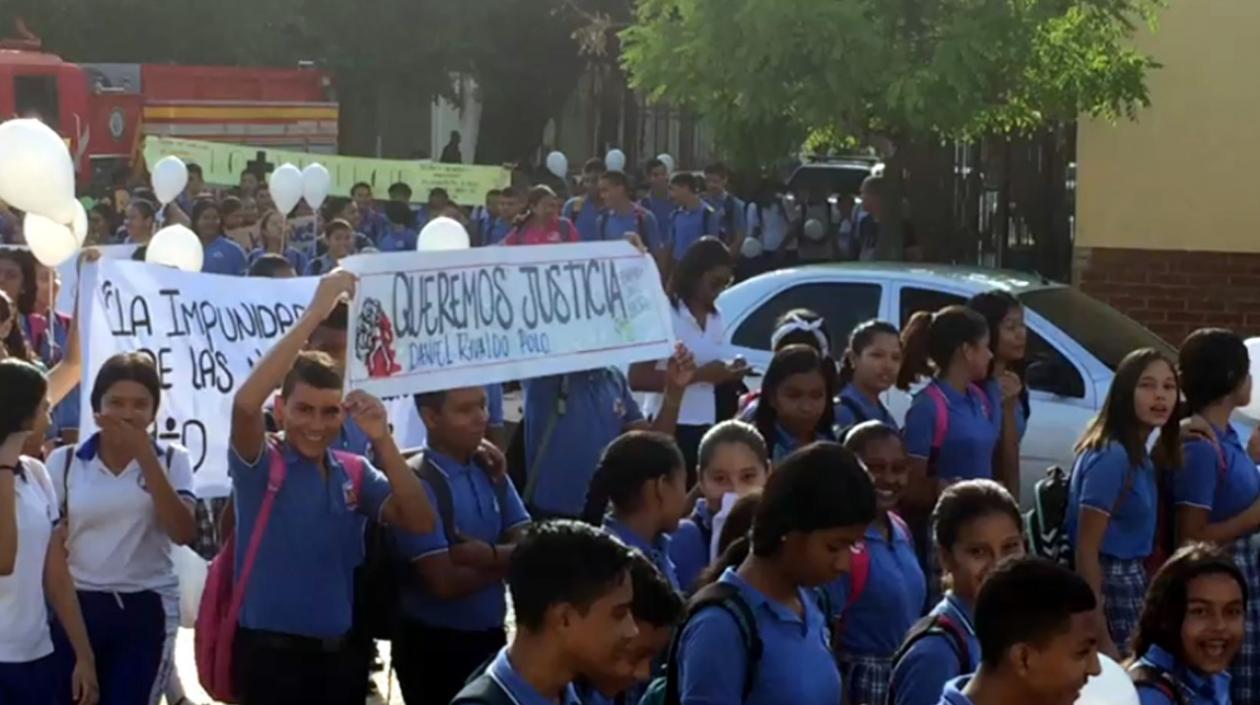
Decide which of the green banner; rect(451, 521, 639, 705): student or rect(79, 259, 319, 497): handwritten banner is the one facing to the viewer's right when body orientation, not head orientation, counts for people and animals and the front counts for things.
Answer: the student

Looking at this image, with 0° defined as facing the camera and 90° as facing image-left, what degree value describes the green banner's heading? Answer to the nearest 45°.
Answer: approximately 0°

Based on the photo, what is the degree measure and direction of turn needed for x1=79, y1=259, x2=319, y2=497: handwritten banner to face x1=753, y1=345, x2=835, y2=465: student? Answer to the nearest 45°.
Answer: approximately 45° to its left

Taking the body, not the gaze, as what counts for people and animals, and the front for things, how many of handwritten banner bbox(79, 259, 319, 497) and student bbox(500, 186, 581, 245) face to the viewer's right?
0

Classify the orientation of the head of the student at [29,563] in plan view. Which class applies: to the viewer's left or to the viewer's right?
to the viewer's right

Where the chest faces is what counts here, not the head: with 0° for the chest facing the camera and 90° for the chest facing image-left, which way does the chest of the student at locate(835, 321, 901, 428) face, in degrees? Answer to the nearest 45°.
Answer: approximately 315°
